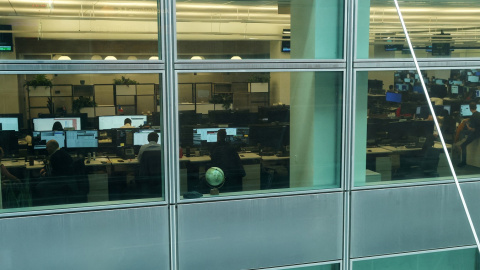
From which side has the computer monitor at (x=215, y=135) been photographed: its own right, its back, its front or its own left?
front

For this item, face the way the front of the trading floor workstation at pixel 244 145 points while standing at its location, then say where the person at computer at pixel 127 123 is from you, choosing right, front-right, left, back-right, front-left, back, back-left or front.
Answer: right

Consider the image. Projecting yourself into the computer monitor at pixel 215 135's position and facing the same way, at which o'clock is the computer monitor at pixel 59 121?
the computer monitor at pixel 59 121 is roughly at 3 o'clock from the computer monitor at pixel 215 135.

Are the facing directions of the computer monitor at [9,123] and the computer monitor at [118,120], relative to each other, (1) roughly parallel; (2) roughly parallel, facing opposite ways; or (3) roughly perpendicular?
roughly parallel

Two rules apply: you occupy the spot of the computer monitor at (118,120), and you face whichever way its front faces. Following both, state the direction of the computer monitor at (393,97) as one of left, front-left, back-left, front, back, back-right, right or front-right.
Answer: left

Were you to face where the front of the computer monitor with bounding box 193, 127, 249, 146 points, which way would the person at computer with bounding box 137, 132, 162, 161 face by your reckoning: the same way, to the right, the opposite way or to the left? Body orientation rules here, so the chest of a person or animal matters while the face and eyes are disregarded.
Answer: the opposite way

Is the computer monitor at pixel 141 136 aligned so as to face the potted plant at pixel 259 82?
no

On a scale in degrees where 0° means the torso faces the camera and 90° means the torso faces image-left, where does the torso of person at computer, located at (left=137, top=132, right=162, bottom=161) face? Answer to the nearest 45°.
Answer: approximately 180°

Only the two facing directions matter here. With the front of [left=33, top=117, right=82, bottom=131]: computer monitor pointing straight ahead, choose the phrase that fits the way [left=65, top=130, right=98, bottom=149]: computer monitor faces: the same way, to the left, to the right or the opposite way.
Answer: the same way

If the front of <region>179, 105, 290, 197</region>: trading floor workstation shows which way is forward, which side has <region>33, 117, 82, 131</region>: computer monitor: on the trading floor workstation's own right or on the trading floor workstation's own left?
on the trading floor workstation's own right

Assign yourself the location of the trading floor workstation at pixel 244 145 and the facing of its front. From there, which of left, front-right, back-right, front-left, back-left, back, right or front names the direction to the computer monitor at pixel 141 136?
right

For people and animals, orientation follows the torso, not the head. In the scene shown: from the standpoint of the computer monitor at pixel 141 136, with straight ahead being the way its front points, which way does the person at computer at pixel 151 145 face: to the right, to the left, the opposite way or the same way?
the opposite way

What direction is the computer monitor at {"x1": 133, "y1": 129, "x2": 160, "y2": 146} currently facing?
toward the camera

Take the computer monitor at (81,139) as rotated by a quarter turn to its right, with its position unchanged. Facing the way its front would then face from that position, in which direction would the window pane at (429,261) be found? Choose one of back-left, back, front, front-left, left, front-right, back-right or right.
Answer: back

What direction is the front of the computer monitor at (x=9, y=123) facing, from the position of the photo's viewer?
facing the viewer
